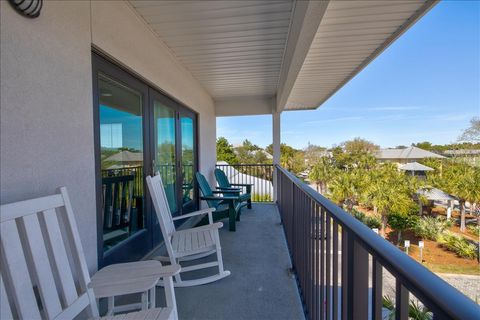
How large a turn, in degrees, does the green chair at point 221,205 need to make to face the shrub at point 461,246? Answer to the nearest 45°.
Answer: approximately 45° to its left

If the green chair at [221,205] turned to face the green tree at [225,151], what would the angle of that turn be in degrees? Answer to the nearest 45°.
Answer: approximately 90° to its left

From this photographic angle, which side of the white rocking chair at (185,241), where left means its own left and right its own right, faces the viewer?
right

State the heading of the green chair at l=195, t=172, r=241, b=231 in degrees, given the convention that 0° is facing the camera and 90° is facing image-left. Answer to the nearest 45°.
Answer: approximately 270°

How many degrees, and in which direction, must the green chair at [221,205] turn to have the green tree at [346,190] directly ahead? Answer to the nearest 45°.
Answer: approximately 45° to its left

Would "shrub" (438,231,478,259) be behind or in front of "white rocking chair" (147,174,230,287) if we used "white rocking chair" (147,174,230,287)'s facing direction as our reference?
in front

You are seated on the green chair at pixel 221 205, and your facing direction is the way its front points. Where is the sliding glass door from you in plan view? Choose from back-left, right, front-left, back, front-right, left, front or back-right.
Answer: back-right

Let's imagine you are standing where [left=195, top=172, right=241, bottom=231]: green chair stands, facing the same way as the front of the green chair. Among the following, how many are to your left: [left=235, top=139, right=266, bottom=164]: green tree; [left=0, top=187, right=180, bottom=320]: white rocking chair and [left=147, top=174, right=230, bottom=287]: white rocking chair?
1

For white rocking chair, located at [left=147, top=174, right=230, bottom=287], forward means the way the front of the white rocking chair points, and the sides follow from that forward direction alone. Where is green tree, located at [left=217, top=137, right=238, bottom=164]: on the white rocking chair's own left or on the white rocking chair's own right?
on the white rocking chair's own left

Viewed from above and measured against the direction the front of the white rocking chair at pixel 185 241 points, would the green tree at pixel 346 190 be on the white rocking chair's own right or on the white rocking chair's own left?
on the white rocking chair's own left

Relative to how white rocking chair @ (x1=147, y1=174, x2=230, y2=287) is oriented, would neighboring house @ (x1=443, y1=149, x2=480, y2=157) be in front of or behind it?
in front

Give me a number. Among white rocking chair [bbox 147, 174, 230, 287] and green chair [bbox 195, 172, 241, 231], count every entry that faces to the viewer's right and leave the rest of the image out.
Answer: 2

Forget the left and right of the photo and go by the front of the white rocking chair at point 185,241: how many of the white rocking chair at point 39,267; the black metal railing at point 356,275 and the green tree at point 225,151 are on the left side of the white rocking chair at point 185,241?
1
